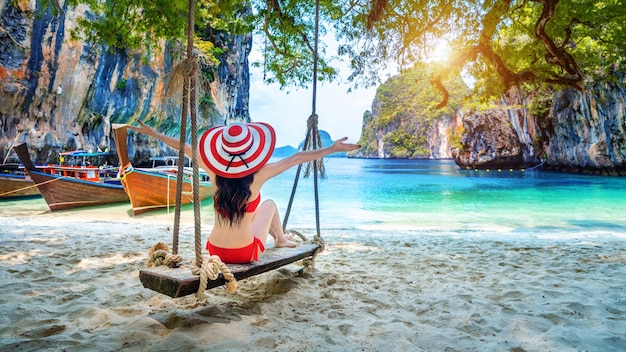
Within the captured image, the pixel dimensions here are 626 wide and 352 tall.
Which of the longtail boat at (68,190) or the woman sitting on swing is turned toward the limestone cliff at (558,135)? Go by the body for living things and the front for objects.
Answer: the woman sitting on swing

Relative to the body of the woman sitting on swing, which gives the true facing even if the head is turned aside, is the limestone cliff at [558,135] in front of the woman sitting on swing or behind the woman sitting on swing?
in front

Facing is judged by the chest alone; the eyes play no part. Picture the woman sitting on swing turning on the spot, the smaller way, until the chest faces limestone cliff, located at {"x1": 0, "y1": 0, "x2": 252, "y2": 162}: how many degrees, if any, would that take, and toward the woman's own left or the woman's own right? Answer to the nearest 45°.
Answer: approximately 90° to the woman's own left

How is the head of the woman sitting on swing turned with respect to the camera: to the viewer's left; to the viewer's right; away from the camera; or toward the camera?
away from the camera

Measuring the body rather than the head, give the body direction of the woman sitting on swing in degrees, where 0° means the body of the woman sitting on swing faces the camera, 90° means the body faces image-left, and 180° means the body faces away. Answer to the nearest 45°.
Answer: approximately 225°

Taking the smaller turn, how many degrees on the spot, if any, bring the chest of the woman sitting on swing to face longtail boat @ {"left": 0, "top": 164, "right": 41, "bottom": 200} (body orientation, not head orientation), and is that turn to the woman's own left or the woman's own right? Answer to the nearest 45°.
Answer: approximately 90° to the woman's own left

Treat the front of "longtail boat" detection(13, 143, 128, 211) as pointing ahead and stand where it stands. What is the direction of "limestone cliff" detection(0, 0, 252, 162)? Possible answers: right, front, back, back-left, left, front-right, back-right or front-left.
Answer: back-right

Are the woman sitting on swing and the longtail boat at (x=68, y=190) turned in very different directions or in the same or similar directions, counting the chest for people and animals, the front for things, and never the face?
very different directions
